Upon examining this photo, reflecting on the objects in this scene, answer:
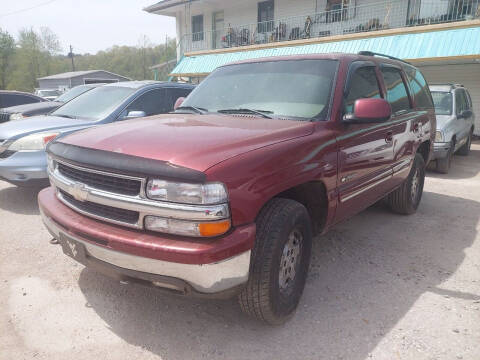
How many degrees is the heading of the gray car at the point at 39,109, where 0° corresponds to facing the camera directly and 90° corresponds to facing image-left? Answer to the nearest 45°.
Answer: approximately 45°

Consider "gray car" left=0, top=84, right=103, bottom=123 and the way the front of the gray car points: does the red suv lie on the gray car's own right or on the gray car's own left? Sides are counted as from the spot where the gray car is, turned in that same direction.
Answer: on the gray car's own left

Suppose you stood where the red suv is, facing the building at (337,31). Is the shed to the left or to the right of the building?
left

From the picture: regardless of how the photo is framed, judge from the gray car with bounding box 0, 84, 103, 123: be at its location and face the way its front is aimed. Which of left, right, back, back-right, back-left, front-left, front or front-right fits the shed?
back-right

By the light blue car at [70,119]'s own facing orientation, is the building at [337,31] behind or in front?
behind

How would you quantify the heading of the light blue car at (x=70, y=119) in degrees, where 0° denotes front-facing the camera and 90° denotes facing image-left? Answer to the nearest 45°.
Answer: approximately 45°

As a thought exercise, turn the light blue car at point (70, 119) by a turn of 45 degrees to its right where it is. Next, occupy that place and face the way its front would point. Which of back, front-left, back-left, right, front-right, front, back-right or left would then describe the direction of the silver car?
back

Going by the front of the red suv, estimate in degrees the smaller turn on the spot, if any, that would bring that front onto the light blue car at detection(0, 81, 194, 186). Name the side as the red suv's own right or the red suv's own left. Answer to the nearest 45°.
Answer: approximately 90° to the red suv's own right

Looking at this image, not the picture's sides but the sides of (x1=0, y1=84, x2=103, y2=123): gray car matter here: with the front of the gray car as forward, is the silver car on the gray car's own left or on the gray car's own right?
on the gray car's own left

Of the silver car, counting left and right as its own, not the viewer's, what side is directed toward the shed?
right

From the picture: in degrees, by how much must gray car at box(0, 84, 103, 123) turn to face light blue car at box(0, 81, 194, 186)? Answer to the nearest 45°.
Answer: approximately 45° to its left
